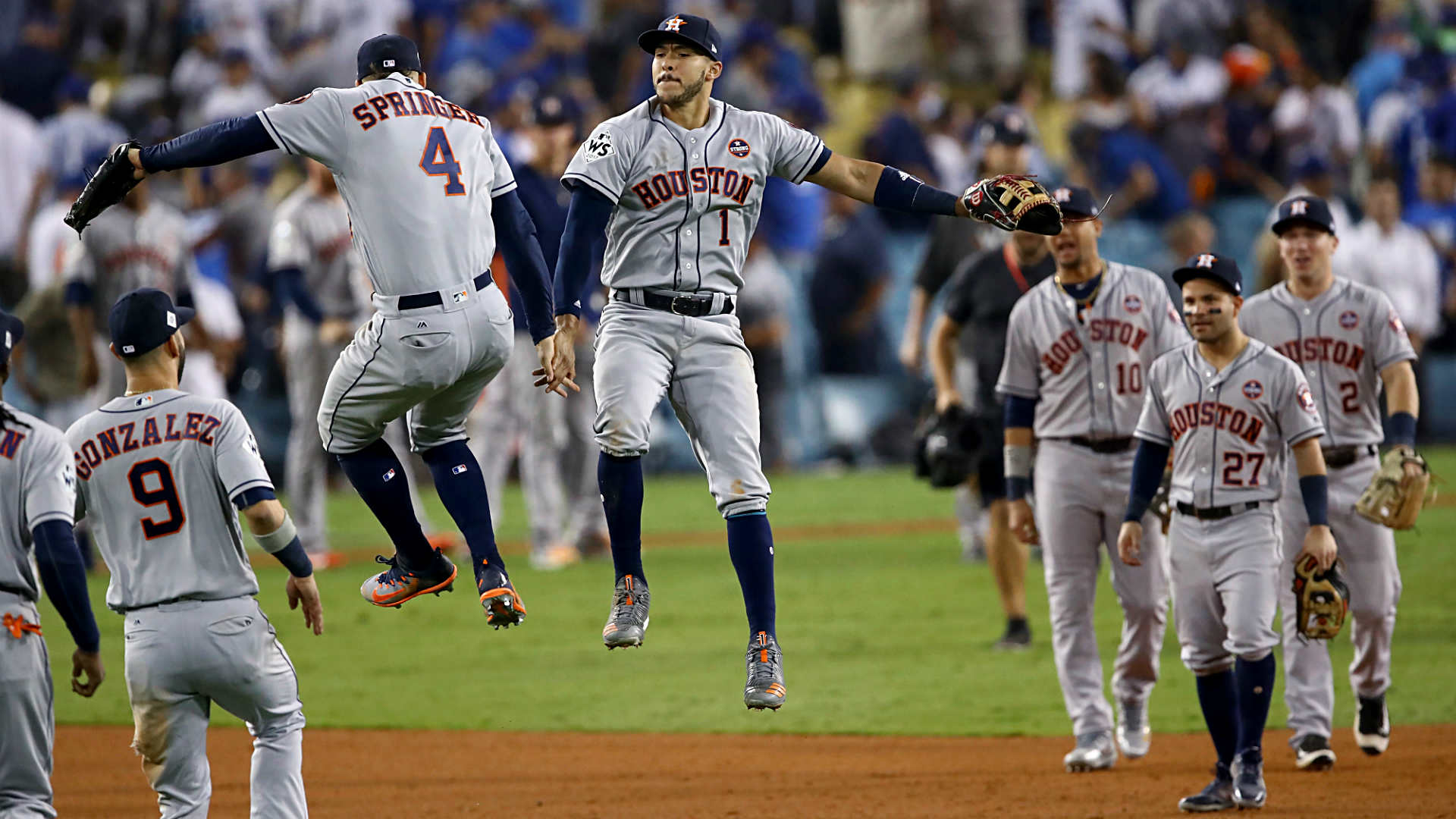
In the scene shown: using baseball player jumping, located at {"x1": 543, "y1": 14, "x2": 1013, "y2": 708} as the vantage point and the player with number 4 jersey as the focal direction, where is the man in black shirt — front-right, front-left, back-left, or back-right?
back-right

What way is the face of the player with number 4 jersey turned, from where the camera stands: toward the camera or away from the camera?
away from the camera

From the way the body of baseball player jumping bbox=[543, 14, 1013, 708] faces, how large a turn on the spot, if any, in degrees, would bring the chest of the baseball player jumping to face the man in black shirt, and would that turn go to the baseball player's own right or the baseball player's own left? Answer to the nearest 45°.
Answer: approximately 135° to the baseball player's own left

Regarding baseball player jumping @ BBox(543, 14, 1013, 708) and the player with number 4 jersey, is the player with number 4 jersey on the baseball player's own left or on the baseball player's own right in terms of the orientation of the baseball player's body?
on the baseball player's own right

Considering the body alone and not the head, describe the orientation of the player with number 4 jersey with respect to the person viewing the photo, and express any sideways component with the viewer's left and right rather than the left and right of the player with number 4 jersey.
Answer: facing away from the viewer and to the left of the viewer

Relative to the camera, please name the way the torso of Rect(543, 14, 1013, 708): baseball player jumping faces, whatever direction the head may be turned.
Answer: toward the camera

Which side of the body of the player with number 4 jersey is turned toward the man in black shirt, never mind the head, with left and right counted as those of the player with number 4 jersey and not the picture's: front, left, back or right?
right

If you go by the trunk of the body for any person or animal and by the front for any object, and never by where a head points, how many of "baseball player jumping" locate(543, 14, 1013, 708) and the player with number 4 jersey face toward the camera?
1
